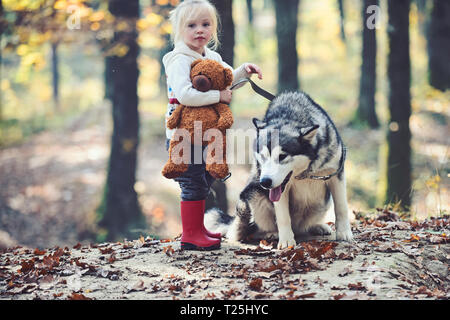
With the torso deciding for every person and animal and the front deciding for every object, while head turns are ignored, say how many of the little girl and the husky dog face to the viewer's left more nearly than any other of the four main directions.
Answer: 0

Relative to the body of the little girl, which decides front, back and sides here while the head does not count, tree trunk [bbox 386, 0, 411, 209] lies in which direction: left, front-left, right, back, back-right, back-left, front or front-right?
left

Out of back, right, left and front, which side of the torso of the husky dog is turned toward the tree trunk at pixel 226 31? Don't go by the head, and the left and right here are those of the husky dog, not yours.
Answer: back

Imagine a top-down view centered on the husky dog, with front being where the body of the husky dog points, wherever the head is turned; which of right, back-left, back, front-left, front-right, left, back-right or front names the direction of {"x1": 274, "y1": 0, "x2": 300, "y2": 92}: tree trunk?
back-left

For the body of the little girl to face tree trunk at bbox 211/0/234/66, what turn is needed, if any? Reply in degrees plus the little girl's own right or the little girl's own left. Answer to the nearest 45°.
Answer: approximately 135° to the little girl's own left

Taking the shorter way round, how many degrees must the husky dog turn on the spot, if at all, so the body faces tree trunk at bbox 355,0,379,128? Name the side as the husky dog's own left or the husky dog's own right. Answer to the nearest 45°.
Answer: approximately 135° to the husky dog's own left

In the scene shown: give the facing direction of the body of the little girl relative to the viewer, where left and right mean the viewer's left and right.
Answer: facing the viewer and to the right of the viewer

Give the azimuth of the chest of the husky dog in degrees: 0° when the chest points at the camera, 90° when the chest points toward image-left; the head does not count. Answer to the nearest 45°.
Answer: approximately 315°

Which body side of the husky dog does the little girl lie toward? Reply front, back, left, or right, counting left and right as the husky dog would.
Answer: right
